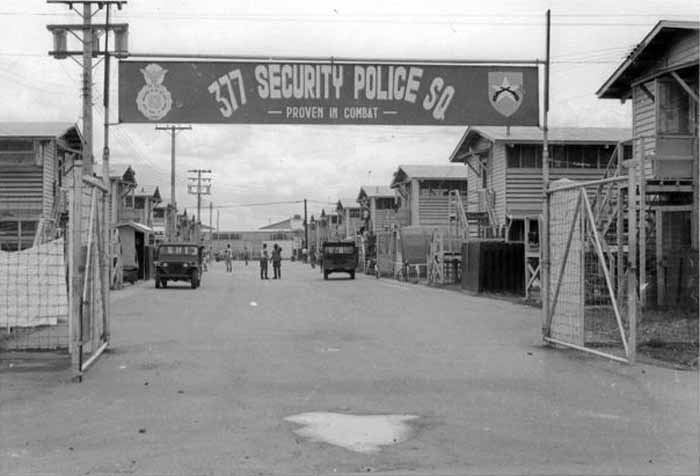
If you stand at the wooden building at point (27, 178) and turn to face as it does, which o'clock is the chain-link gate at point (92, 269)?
The chain-link gate is roughly at 3 o'clock from the wooden building.

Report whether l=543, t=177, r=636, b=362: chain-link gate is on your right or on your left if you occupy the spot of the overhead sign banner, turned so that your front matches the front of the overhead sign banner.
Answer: on your left

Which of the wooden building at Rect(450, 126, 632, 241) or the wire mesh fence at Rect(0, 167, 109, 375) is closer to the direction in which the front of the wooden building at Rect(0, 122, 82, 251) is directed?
the wooden building

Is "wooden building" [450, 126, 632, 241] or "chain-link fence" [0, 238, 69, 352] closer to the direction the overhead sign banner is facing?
the chain-link fence

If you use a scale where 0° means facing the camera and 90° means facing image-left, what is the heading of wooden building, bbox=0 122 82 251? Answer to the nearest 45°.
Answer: approximately 270°

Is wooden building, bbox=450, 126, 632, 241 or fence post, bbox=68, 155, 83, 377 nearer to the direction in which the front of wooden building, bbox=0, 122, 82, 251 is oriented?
the wooden building

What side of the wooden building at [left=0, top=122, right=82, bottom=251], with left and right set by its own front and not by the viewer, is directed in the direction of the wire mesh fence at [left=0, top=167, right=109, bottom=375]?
right

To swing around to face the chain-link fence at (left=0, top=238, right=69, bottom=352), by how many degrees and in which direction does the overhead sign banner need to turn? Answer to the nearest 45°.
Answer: approximately 90° to its right

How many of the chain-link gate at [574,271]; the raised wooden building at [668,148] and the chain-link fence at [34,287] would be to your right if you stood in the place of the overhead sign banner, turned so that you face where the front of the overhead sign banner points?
1

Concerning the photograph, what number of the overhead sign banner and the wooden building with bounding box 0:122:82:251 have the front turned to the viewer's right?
1
